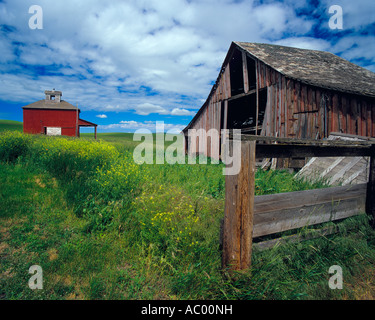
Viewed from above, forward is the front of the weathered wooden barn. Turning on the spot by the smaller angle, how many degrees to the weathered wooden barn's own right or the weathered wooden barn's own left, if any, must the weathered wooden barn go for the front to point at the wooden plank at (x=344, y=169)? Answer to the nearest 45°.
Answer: approximately 45° to the weathered wooden barn's own left

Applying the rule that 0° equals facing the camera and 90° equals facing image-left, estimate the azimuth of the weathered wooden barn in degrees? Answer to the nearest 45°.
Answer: approximately 45°

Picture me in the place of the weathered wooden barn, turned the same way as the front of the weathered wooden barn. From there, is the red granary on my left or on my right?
on my right

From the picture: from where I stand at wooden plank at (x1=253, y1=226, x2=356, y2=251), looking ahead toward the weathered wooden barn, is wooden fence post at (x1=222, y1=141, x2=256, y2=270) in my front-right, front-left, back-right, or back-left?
back-left
